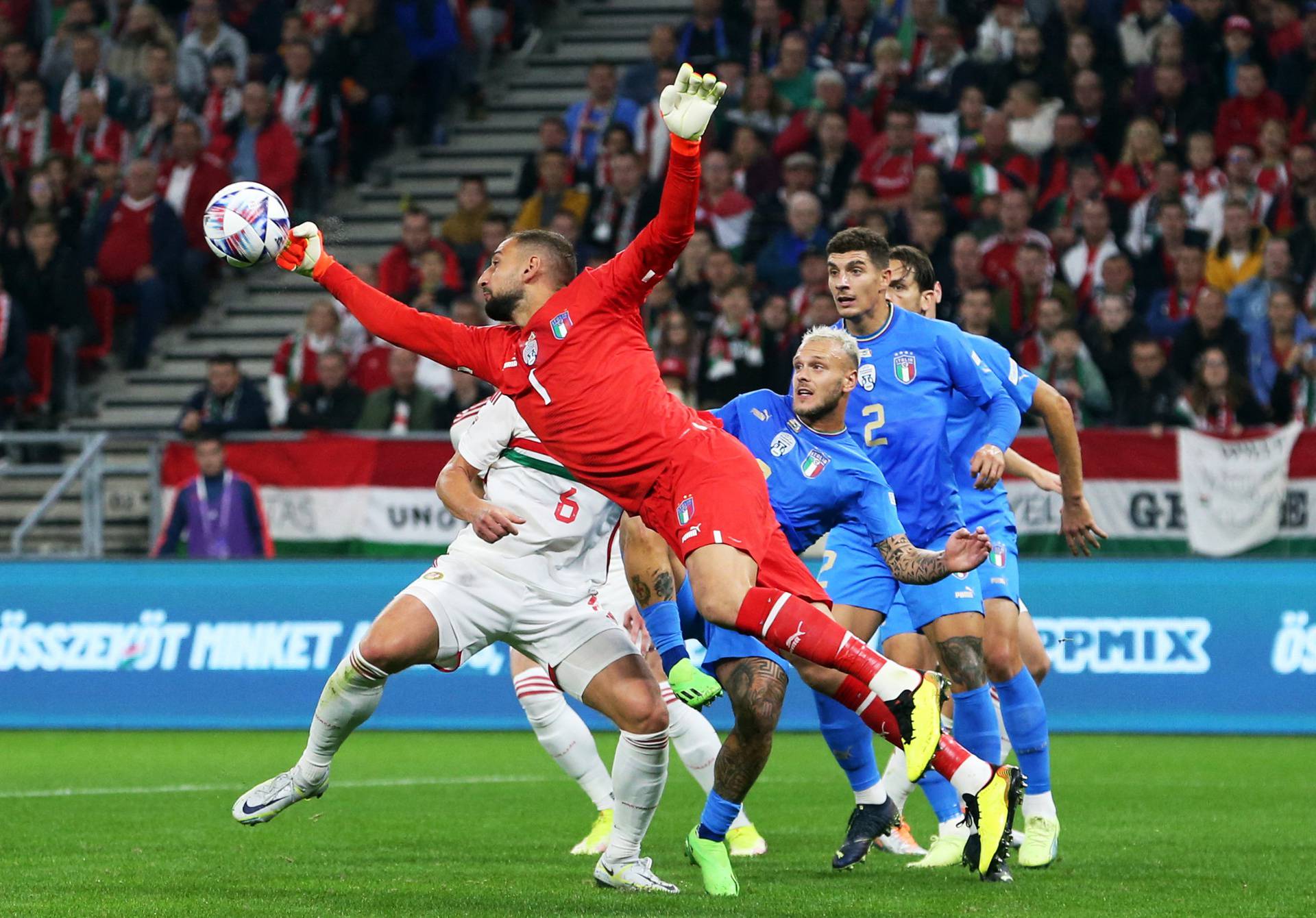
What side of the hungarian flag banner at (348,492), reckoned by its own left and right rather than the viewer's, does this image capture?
front

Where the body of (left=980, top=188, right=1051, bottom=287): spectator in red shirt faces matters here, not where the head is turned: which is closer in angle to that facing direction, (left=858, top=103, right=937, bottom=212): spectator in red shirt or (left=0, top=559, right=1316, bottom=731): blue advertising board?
the blue advertising board

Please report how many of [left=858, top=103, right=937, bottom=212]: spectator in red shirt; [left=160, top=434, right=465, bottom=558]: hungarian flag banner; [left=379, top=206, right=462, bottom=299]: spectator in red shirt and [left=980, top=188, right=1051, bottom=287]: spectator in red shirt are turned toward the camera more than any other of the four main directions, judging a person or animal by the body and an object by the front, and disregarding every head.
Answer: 4

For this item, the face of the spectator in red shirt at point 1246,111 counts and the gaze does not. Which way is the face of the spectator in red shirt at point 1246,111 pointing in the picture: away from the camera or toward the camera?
toward the camera

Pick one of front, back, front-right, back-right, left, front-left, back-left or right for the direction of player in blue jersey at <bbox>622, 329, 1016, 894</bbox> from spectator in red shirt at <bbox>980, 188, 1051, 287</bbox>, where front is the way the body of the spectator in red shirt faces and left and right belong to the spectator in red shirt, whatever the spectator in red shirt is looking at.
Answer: front

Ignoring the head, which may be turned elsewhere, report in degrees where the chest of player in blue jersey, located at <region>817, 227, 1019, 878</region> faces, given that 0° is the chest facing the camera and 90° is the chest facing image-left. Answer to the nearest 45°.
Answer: approximately 45°

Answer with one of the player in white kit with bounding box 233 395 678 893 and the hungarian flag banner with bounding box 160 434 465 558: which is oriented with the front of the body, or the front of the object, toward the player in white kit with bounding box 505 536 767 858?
the hungarian flag banner

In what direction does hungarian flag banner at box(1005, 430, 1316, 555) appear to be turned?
toward the camera

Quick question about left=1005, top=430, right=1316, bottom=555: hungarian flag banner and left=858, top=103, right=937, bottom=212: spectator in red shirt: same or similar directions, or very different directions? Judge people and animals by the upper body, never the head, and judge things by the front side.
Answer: same or similar directions

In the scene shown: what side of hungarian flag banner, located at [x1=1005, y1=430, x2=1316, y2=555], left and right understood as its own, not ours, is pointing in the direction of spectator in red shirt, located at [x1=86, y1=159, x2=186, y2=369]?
right

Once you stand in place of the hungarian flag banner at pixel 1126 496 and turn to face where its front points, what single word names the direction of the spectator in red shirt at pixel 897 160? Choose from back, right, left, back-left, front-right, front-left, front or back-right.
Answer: back-right

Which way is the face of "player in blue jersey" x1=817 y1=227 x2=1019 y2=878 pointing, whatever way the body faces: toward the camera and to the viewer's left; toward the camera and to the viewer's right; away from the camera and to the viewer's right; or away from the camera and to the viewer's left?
toward the camera and to the viewer's left

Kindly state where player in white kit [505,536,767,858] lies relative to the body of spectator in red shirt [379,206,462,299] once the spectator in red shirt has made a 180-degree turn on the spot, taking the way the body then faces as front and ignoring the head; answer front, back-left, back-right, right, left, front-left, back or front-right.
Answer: back

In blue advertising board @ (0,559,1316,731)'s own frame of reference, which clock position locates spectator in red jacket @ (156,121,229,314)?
The spectator in red jacket is roughly at 5 o'clock from the blue advertising board.

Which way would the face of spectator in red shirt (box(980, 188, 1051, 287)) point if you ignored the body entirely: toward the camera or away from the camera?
toward the camera

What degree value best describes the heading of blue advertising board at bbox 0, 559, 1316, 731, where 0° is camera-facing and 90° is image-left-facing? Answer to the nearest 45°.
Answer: approximately 0°

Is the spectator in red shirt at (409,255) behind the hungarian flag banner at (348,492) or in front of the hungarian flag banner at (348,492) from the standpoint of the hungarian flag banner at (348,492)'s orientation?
behind

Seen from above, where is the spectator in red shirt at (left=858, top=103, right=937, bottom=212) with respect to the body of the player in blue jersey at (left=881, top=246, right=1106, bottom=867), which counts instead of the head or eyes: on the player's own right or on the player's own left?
on the player's own right

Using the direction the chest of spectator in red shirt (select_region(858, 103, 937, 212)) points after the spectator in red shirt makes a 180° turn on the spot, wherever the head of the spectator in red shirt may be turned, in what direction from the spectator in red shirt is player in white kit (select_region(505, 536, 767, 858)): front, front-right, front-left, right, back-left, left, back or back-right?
back
